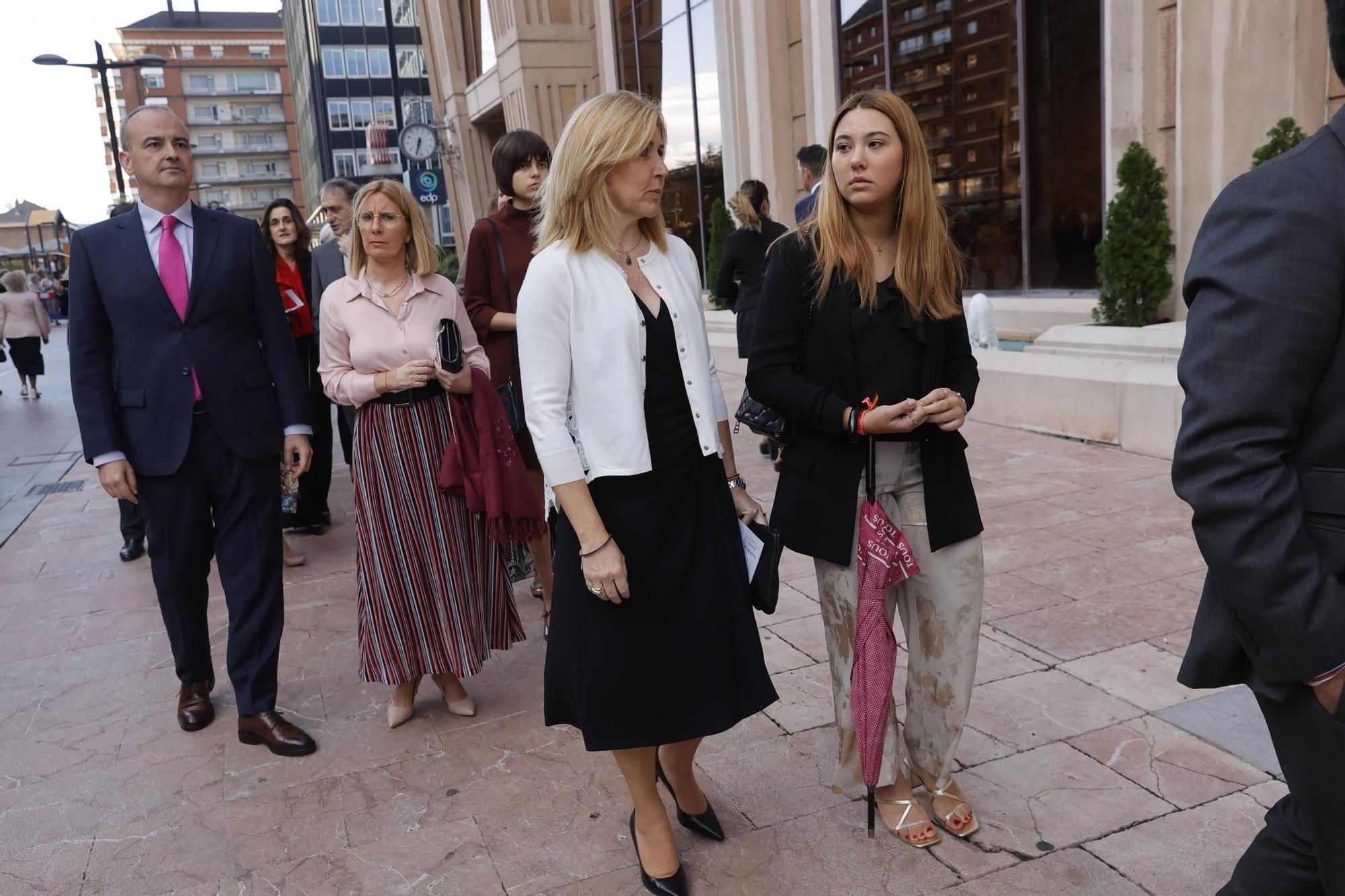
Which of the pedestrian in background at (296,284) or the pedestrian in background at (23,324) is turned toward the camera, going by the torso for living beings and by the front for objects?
the pedestrian in background at (296,284)

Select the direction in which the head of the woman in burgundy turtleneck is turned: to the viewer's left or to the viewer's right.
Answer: to the viewer's right

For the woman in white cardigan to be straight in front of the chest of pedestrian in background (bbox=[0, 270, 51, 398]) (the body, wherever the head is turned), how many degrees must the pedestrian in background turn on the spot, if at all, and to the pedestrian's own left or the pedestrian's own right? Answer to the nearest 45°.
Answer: approximately 180°

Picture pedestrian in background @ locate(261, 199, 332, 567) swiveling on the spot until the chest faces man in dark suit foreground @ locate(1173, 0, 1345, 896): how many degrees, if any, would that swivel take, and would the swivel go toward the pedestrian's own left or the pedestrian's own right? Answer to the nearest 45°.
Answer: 0° — they already face them

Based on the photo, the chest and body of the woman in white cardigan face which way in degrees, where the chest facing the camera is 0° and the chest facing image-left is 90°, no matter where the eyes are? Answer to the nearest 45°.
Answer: approximately 315°

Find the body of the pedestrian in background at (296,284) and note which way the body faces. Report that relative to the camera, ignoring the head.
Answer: toward the camera

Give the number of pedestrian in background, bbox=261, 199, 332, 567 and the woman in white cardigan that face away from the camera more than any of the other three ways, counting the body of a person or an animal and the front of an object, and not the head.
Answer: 0

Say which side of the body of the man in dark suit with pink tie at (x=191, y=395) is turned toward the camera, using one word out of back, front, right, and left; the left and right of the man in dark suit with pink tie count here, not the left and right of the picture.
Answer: front

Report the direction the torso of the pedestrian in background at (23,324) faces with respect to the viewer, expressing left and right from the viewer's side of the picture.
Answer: facing away from the viewer

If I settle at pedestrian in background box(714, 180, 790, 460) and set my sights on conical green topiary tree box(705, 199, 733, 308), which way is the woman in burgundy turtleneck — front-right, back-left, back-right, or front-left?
back-left

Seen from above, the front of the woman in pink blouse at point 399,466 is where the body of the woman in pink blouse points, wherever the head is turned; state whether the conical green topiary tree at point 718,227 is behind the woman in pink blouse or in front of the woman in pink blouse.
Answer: behind

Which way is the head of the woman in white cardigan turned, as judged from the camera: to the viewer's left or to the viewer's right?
to the viewer's right

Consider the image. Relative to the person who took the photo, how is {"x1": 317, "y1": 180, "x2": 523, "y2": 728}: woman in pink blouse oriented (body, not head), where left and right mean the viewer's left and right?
facing the viewer

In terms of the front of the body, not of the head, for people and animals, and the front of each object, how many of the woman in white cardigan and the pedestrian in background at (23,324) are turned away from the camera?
1

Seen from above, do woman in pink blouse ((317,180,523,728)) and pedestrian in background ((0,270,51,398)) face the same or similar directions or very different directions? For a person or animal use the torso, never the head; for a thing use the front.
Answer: very different directions

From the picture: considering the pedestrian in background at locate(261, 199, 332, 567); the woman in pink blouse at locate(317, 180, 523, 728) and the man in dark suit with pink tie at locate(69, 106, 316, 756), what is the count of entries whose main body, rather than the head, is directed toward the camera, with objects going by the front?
3
